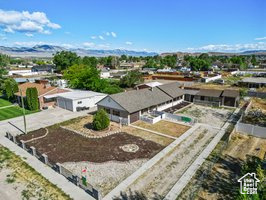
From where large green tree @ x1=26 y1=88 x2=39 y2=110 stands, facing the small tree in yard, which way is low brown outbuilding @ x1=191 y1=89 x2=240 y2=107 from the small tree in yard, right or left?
left

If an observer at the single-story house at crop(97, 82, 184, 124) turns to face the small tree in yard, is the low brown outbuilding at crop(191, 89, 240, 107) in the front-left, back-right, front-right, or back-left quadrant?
back-left

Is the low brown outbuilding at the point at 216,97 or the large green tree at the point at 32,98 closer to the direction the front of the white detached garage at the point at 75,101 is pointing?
the large green tree

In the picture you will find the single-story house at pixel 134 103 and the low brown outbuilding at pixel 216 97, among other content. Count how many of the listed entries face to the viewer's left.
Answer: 0

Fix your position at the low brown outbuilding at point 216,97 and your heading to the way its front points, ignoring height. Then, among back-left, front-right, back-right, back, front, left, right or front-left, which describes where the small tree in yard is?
front-right

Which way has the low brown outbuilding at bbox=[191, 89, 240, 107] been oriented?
toward the camera

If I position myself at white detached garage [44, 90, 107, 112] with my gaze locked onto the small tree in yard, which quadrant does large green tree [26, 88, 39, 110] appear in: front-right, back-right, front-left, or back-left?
back-right

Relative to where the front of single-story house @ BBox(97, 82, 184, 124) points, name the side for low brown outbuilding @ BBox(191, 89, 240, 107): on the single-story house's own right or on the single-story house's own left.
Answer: on the single-story house's own left

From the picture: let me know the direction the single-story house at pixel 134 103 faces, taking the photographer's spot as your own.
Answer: facing the viewer and to the left of the viewer

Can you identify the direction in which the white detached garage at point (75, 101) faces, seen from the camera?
facing the viewer and to the left of the viewer

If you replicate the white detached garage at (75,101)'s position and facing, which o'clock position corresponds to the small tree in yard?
The small tree in yard is roughly at 10 o'clock from the white detached garage.
